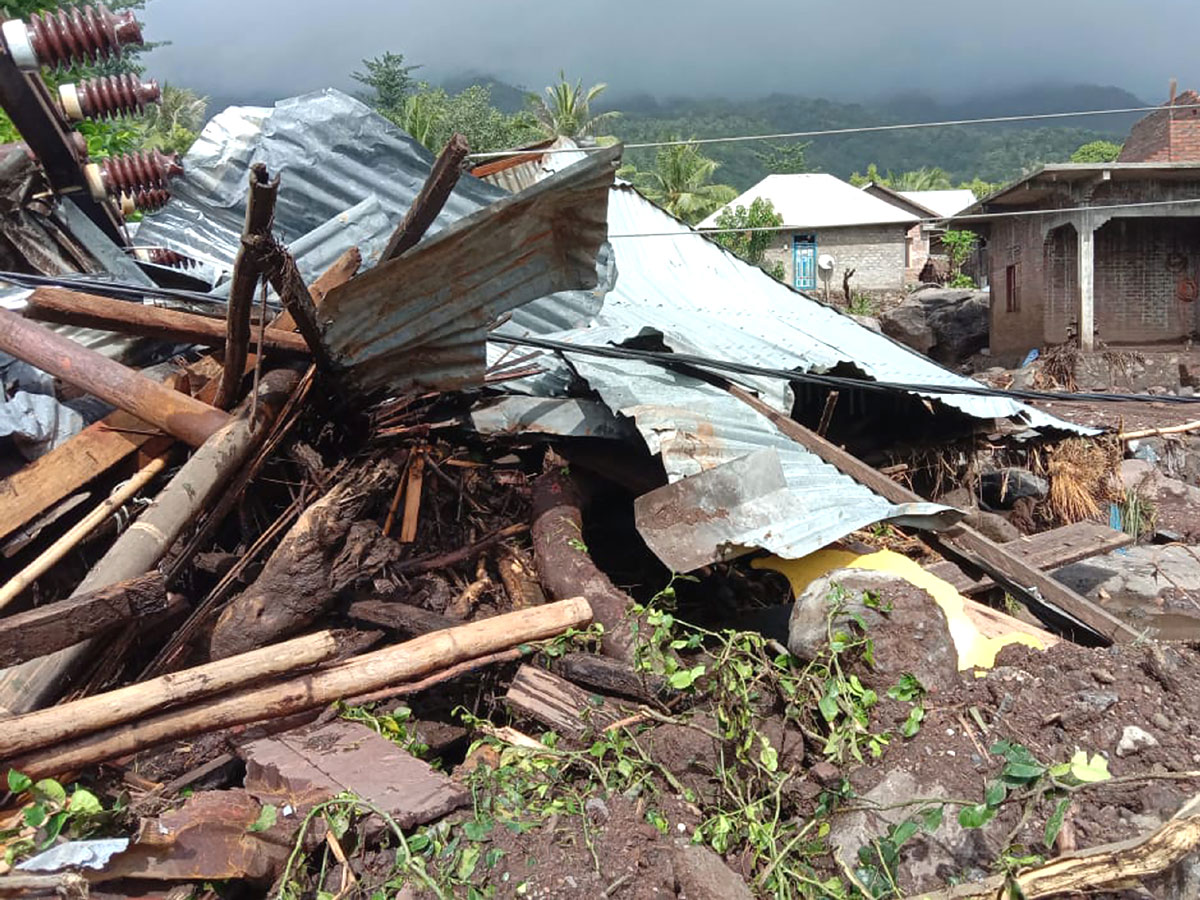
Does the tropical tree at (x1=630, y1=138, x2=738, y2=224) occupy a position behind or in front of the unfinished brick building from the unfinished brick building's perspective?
behind

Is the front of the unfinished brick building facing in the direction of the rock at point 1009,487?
yes

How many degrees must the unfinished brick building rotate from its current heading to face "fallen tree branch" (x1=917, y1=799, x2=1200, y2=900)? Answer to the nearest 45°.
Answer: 0° — it already faces it

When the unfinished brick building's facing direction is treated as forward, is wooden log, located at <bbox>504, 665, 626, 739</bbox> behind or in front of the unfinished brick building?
in front

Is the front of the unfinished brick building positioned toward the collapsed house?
yes

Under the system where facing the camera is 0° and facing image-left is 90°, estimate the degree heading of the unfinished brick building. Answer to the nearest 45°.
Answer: approximately 0°

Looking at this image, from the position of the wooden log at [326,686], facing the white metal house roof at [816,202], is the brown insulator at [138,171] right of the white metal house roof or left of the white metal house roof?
left

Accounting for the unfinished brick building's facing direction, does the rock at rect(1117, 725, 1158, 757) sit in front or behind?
in front

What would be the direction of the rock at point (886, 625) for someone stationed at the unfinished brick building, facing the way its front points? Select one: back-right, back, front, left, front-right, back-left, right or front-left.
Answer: front

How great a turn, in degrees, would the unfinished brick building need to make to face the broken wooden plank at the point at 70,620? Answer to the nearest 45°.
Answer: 0° — it already faces it

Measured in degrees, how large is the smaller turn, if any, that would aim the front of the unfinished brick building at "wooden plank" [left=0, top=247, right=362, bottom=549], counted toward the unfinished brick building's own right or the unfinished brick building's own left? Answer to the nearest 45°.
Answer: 0° — it already faces it

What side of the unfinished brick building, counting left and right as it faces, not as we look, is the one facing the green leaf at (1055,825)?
front

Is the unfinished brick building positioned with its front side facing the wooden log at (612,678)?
yes
